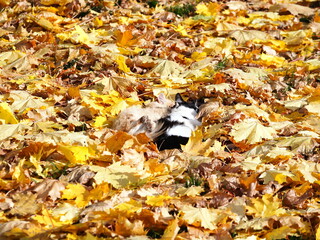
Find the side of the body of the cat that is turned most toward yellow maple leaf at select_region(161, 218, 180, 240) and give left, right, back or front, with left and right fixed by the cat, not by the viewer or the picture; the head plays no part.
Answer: right

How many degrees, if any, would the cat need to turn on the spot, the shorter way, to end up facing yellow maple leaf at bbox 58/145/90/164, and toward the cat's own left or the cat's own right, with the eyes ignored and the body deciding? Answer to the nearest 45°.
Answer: approximately 135° to the cat's own right

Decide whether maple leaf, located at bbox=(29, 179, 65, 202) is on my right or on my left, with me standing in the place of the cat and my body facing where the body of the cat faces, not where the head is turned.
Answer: on my right

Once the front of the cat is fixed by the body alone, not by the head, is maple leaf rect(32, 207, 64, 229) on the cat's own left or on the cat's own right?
on the cat's own right

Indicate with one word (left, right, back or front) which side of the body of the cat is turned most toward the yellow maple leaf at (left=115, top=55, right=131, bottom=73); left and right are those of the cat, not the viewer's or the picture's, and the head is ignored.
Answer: left

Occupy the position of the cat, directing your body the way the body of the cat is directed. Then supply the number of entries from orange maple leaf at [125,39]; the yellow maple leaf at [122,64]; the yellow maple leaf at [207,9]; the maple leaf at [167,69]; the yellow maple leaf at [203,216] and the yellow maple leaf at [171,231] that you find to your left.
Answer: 4

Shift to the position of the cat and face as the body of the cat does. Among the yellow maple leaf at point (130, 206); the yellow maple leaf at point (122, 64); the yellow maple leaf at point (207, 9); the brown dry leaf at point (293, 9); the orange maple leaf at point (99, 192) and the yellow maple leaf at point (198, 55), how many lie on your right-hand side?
2

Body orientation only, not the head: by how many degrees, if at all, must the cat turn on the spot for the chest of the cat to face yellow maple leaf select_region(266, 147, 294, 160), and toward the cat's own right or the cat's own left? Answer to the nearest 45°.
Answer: approximately 45° to the cat's own right

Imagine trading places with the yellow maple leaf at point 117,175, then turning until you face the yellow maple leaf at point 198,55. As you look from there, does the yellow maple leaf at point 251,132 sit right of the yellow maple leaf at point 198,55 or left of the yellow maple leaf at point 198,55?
right

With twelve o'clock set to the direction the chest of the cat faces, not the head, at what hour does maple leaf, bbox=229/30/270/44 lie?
The maple leaf is roughly at 10 o'clock from the cat.

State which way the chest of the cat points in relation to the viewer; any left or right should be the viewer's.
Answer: facing to the right of the viewer

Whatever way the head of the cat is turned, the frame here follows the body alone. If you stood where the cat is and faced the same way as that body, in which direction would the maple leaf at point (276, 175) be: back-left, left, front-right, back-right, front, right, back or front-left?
front-right
